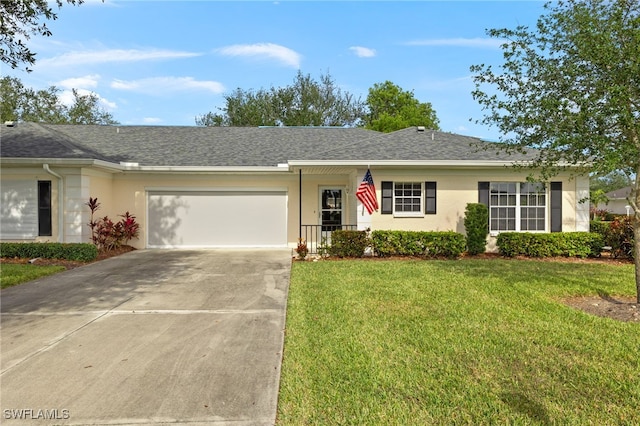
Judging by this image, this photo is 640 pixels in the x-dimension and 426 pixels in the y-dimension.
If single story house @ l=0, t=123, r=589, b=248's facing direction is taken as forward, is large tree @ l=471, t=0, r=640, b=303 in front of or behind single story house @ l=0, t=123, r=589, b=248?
in front

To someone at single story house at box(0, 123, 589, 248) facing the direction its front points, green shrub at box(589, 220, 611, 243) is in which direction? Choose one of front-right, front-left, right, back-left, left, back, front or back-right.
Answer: left

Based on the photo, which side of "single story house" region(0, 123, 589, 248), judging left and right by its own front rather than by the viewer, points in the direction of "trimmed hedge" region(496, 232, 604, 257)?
left

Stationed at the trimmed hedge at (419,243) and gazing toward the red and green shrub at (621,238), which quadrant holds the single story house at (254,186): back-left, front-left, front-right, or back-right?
back-left

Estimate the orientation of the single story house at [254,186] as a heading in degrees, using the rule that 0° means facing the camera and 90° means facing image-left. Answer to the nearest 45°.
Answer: approximately 0°
